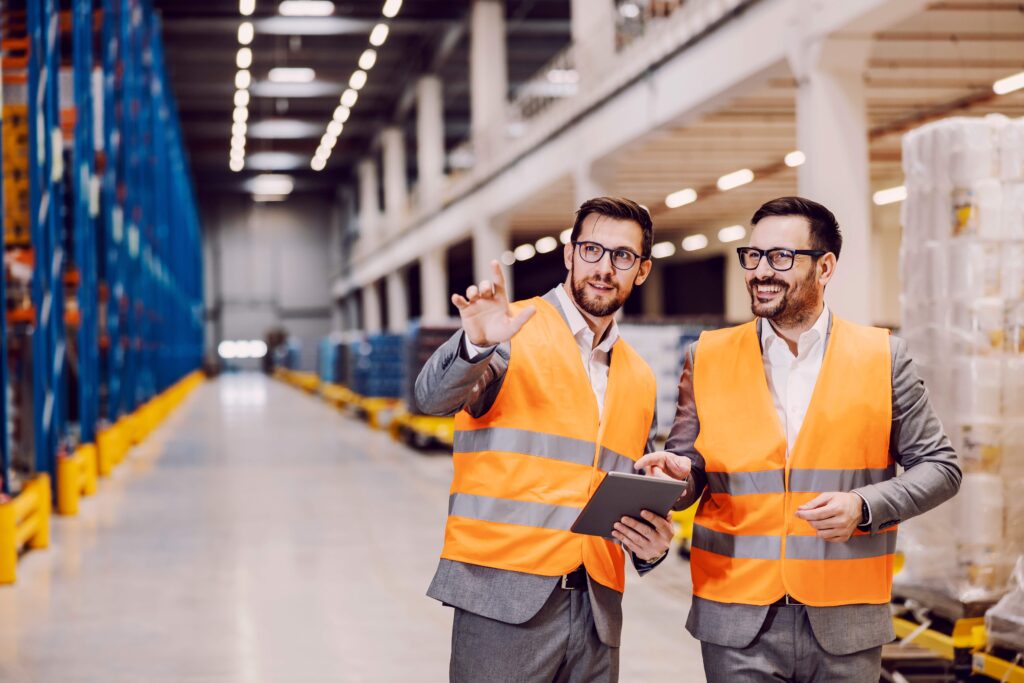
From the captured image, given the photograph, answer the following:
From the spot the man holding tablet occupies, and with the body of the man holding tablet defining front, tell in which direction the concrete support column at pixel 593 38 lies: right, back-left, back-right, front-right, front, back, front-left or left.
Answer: back-left

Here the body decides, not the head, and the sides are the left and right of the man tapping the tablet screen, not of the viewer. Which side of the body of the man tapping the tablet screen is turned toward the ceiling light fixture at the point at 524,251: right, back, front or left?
back

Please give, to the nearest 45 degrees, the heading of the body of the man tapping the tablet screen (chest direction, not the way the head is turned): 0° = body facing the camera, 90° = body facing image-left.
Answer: approximately 0°

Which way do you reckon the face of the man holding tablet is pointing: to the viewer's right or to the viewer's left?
to the viewer's left

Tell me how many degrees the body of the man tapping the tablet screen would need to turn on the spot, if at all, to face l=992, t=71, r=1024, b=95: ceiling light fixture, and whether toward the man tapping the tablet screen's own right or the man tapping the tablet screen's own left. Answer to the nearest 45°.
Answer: approximately 180°

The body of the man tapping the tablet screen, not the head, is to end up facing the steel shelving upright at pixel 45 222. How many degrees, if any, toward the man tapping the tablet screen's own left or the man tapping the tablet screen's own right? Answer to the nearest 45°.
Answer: approximately 135° to the man tapping the tablet screen's own right

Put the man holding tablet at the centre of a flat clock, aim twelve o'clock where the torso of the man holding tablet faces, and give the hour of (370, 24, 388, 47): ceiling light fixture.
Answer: The ceiling light fixture is roughly at 7 o'clock from the man holding tablet.

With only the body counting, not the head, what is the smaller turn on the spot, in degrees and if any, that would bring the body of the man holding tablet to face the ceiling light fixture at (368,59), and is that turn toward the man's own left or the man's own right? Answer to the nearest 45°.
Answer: approximately 135° to the man's own left

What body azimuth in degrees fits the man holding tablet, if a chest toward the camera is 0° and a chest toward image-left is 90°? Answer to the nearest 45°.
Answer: approximately 315°
